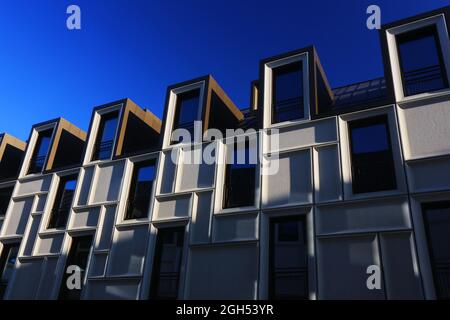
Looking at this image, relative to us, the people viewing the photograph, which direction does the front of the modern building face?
facing the viewer and to the left of the viewer
